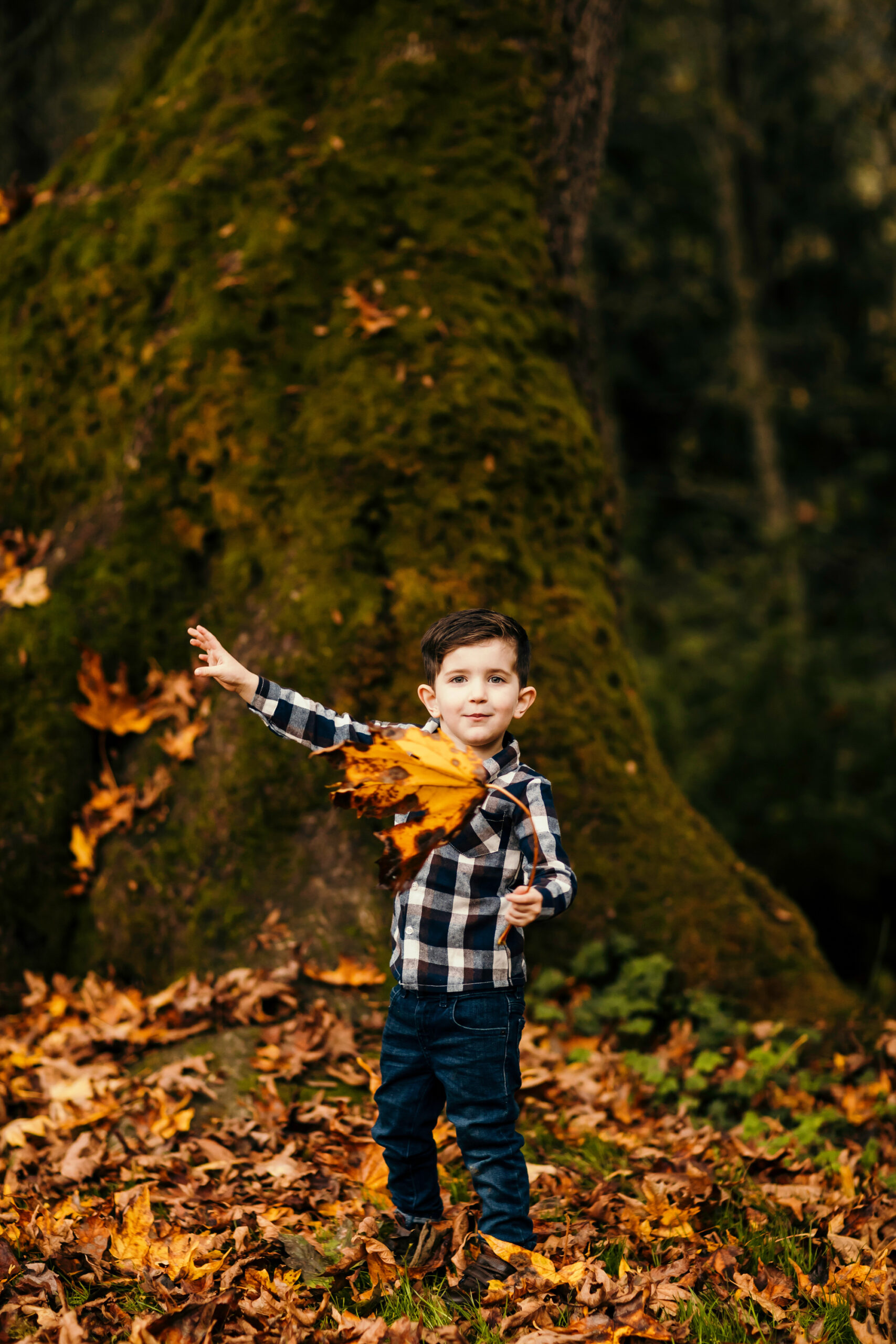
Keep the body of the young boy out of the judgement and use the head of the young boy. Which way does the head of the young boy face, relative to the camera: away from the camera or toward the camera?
toward the camera

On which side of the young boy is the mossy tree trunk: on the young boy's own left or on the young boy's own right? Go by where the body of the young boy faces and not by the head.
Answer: on the young boy's own right

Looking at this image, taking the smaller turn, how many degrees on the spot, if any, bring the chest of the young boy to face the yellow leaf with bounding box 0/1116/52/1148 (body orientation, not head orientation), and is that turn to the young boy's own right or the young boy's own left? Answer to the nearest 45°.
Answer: approximately 90° to the young boy's own right

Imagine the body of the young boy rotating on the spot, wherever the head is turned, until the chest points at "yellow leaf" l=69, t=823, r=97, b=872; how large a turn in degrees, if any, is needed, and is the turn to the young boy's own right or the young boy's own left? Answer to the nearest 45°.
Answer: approximately 90° to the young boy's own right

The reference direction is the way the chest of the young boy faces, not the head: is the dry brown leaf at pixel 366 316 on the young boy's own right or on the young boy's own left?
on the young boy's own right

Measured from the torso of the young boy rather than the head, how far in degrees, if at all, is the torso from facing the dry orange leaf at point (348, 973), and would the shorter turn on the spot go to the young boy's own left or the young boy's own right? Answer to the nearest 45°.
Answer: approximately 135° to the young boy's own right

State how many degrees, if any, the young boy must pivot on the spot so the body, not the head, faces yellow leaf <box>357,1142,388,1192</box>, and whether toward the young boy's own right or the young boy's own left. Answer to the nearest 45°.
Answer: approximately 135° to the young boy's own right

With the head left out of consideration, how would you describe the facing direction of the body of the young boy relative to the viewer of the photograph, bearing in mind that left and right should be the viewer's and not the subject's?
facing the viewer and to the left of the viewer

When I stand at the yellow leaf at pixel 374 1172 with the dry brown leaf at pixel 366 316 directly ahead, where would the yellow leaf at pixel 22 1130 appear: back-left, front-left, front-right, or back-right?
front-left
